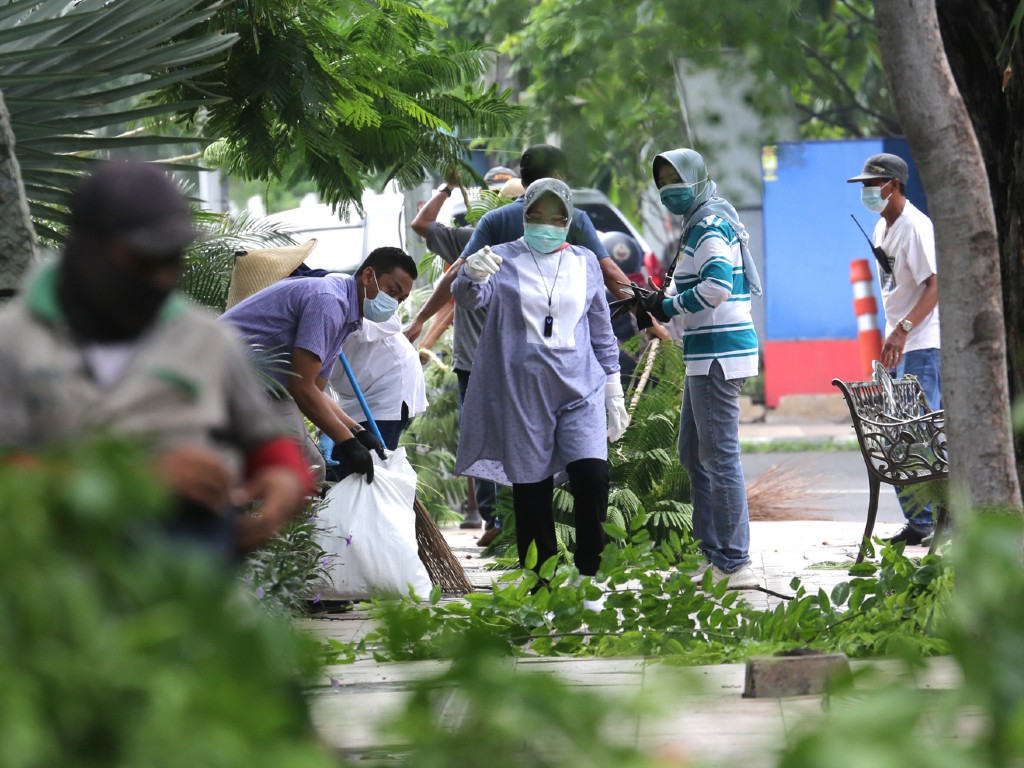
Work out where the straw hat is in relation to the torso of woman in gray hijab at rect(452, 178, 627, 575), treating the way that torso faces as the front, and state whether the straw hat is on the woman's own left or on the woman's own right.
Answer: on the woman's own right

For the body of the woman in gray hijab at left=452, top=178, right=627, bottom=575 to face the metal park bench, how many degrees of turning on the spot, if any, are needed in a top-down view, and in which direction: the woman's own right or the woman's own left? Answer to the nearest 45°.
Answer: approximately 135° to the woman's own left

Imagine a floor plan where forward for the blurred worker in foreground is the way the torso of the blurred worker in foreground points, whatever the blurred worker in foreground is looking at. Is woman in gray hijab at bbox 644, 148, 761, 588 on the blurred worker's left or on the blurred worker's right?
on the blurred worker's left

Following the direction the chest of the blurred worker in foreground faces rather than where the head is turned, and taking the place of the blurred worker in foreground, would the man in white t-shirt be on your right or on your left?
on your left

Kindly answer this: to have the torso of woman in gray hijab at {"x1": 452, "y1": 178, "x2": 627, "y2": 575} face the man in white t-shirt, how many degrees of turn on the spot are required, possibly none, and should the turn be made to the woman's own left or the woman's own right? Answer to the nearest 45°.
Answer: approximately 135° to the woman's own left

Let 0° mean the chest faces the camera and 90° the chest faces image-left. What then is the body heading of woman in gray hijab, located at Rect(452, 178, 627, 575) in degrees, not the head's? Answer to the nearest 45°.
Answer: approximately 0°

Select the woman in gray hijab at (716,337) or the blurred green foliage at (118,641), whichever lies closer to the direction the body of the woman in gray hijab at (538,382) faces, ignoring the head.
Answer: the blurred green foliage

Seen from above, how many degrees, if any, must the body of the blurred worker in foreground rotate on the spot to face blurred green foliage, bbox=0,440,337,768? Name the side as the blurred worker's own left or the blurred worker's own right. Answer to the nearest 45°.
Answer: approximately 45° to the blurred worker's own right

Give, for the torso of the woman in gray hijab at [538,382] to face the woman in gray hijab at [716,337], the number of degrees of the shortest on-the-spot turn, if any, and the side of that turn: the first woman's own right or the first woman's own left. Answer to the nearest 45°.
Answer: approximately 135° to the first woman's own left

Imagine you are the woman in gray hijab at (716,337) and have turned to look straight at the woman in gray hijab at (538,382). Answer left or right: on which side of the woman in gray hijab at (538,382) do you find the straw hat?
right
